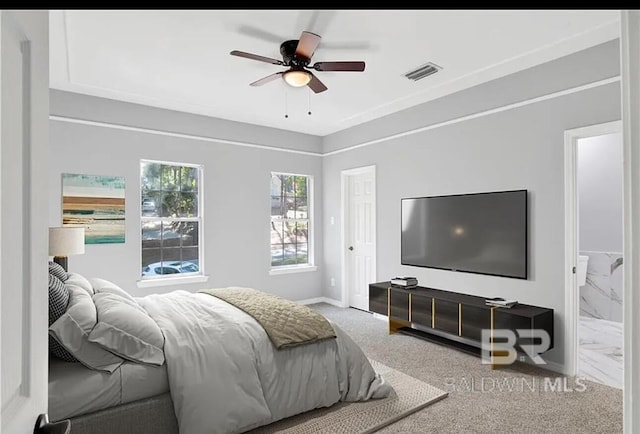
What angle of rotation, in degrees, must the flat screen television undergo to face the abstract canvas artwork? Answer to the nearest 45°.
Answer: approximately 45° to its right

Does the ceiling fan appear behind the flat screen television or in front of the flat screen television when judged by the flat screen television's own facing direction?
in front

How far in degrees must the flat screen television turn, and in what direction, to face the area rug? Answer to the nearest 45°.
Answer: approximately 45° to its left

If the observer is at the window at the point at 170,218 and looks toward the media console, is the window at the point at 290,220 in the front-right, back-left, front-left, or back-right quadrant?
front-left

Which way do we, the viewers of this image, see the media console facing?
facing the viewer and to the left of the viewer

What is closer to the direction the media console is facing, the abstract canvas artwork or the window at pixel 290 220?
the abstract canvas artwork

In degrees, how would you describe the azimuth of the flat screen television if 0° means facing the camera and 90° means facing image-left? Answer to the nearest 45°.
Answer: approximately 45°

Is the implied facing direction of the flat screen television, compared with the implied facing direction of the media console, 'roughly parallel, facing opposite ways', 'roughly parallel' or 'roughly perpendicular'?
roughly parallel

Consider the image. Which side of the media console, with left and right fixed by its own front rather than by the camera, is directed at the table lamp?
front

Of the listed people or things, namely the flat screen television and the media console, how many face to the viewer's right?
0

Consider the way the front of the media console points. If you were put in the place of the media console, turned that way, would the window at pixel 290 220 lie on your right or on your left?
on your right

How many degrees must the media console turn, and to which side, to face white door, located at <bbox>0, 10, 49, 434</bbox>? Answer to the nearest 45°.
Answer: approximately 45° to its left
